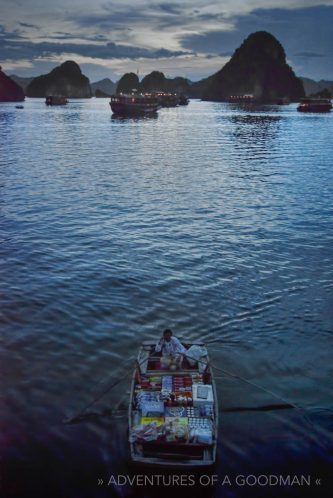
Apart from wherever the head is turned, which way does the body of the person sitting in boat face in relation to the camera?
toward the camera

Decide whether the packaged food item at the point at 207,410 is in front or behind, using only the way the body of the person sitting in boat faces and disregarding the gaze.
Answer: in front

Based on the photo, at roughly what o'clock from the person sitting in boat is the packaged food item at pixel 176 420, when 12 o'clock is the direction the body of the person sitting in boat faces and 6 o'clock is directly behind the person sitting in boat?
The packaged food item is roughly at 12 o'clock from the person sitting in boat.

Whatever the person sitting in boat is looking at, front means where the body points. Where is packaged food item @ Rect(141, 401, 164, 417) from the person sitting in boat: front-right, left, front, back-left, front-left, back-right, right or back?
front

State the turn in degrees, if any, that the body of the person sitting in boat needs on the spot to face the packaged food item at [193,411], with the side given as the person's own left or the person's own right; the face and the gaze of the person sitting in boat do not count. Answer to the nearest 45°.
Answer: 0° — they already face it

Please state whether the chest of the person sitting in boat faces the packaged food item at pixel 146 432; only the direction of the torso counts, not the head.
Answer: yes

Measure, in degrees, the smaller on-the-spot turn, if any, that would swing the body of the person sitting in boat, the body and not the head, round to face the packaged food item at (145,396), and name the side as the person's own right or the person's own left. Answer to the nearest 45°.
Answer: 0° — they already face it
